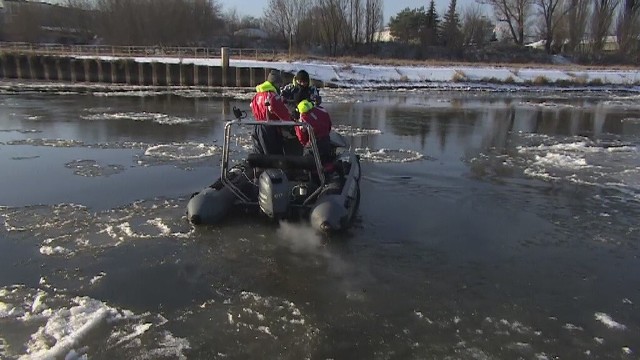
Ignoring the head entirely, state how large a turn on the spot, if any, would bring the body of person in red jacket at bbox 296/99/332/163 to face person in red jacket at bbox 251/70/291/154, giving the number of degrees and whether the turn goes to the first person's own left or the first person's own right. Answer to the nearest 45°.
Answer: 0° — they already face them

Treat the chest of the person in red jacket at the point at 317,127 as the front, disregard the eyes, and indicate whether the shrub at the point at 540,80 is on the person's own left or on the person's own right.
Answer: on the person's own right

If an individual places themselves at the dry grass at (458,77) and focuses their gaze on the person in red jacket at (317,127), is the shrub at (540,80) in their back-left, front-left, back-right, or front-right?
back-left
